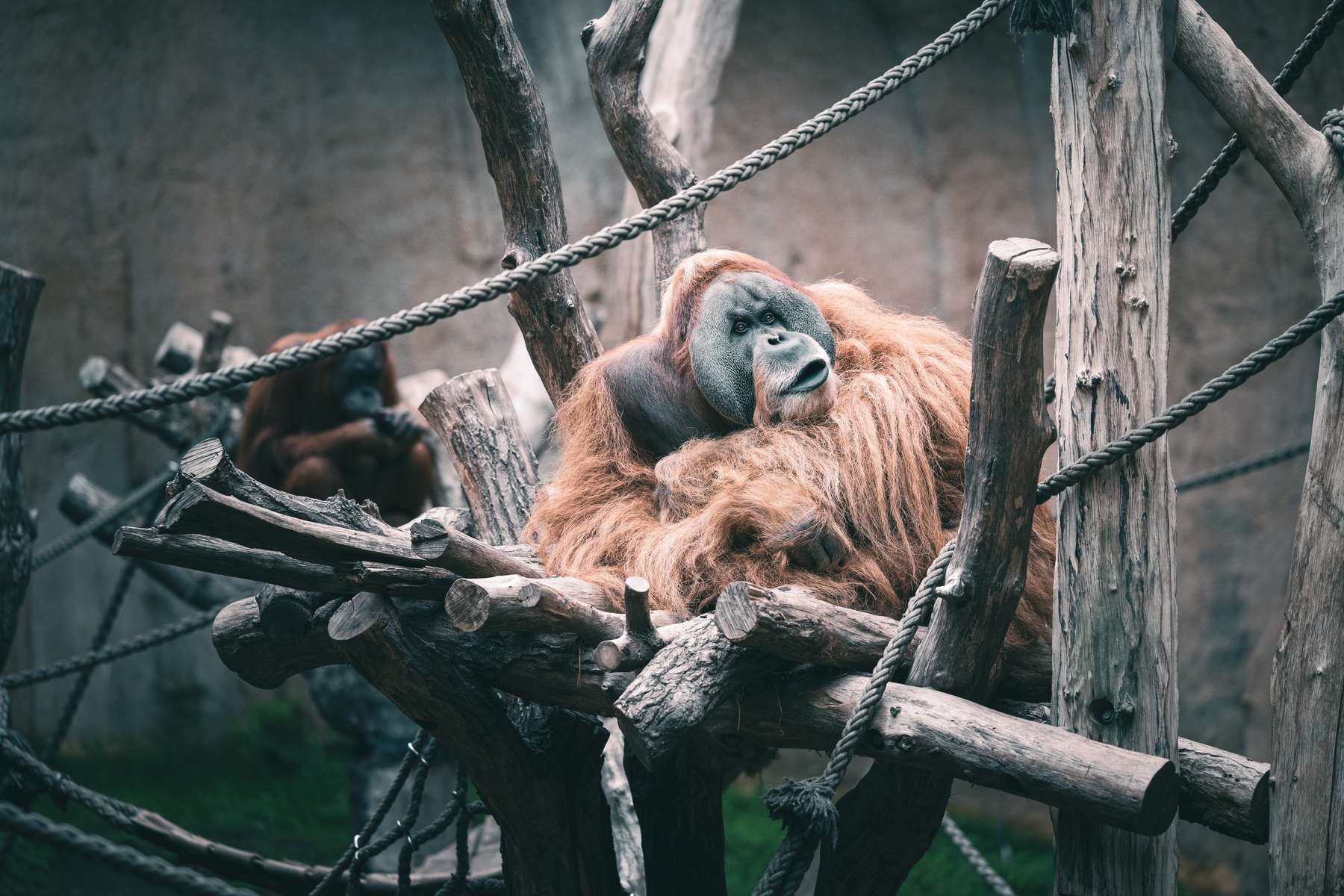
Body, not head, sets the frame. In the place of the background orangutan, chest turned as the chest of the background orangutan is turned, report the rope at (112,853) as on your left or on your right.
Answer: on your right

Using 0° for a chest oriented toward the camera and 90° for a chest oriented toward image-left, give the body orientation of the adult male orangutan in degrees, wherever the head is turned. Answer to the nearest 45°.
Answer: approximately 0°

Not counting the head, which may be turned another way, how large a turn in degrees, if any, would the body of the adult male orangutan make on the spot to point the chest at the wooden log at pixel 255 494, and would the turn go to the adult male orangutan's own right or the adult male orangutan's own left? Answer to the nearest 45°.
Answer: approximately 45° to the adult male orangutan's own right

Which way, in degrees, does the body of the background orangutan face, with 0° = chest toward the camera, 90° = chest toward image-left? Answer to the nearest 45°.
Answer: approximately 315°

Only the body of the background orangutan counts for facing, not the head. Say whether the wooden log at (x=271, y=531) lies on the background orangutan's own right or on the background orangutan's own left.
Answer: on the background orangutan's own right
